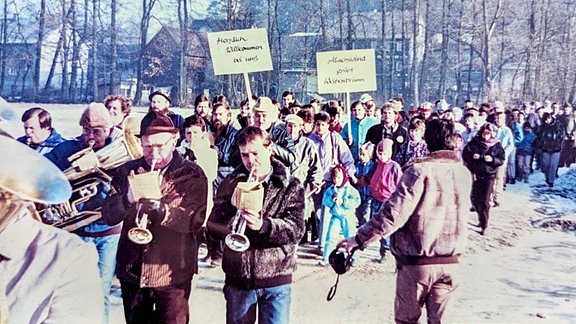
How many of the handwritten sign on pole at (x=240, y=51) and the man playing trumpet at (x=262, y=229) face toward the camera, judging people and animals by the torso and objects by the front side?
2

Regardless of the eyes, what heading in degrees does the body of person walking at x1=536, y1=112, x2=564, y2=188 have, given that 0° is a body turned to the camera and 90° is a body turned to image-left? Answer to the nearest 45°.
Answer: approximately 0°

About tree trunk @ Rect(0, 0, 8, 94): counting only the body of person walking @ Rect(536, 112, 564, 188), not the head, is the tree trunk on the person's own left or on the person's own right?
on the person's own right

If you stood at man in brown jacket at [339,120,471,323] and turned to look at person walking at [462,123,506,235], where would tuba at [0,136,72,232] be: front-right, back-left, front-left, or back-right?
back-left
